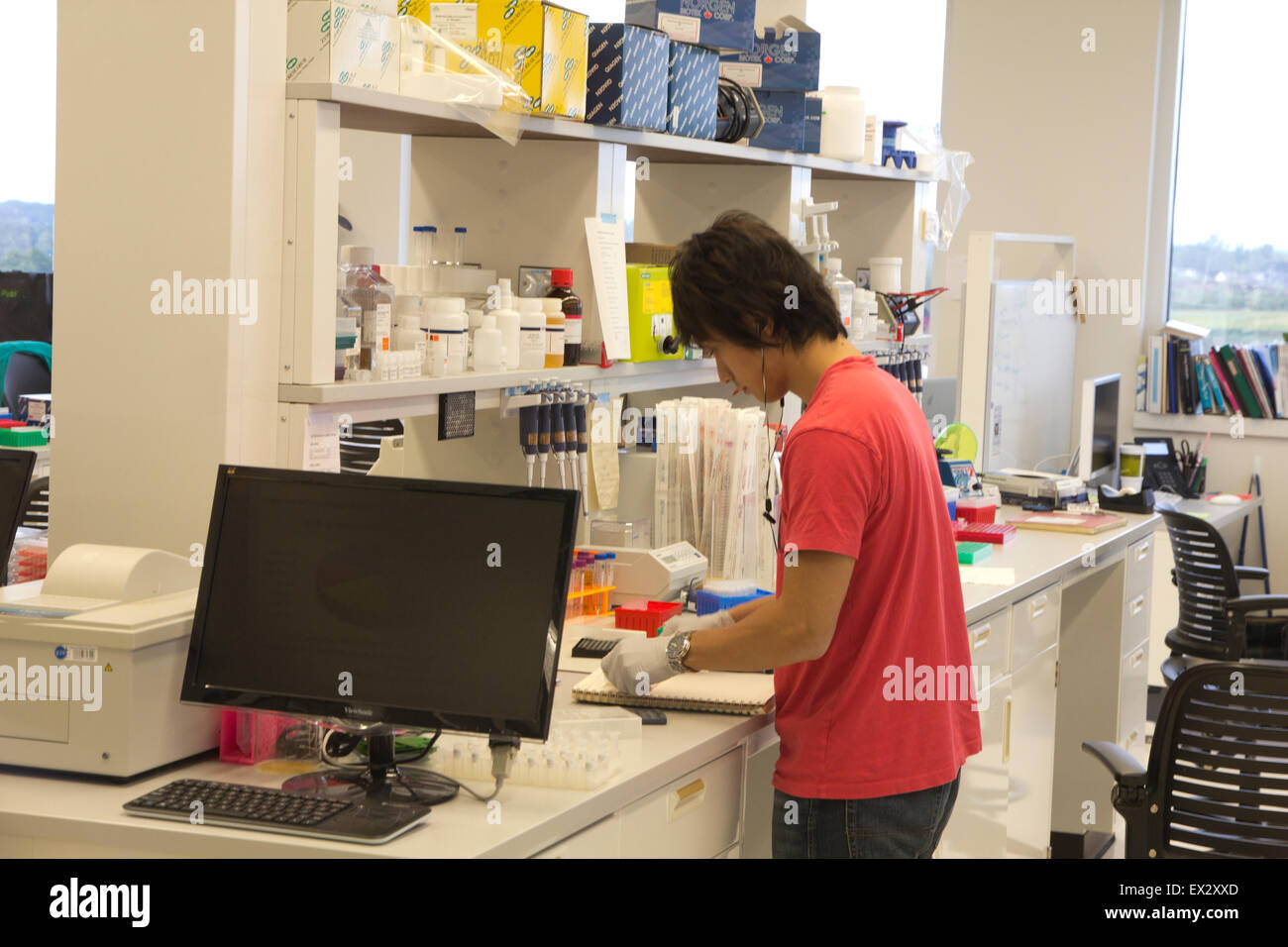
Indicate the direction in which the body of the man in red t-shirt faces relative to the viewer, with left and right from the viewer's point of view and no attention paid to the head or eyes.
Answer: facing to the left of the viewer

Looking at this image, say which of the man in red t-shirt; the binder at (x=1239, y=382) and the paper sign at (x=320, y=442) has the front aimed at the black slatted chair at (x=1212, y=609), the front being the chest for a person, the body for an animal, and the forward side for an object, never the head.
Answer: the binder

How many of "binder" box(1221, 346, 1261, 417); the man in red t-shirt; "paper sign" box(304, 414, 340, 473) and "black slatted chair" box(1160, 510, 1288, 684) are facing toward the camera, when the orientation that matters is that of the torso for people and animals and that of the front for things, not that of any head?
2

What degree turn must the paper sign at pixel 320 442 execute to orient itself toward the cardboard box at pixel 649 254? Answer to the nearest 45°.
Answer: approximately 135° to its left

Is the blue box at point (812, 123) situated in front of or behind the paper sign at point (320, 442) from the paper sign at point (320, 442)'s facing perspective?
behind

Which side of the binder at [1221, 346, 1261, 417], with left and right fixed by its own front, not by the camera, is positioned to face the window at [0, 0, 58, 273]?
right

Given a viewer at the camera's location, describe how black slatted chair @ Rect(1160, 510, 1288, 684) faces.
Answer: facing away from the viewer and to the right of the viewer

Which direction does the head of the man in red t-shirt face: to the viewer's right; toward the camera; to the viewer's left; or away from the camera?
to the viewer's left

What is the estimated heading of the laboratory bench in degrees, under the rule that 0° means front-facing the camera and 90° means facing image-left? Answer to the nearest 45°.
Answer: approximately 315°
